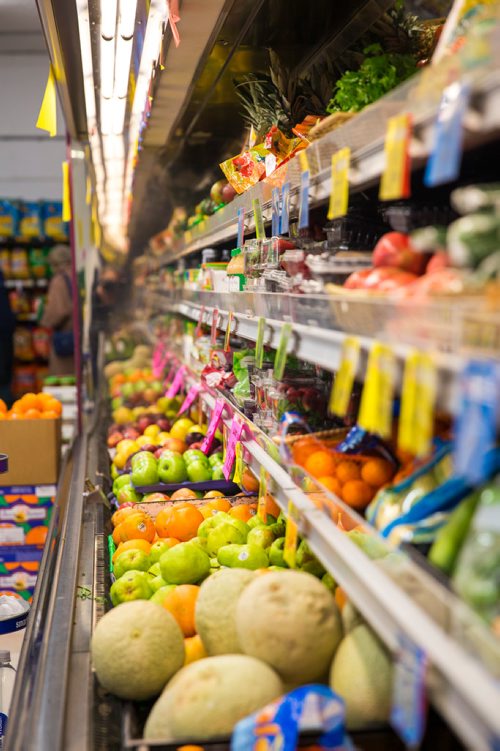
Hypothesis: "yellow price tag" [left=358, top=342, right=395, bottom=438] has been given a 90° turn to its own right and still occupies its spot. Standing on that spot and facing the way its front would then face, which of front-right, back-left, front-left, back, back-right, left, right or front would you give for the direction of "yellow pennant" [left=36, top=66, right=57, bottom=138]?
front
